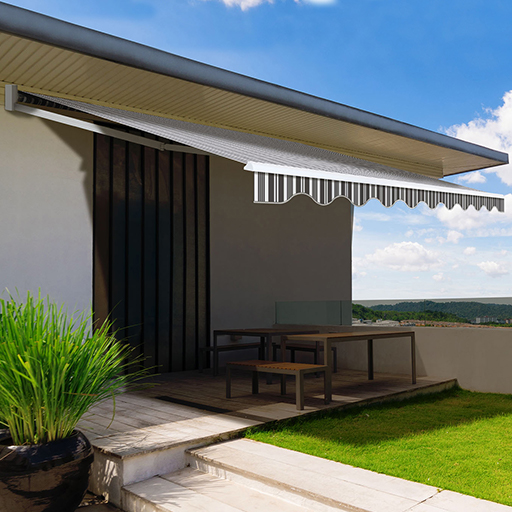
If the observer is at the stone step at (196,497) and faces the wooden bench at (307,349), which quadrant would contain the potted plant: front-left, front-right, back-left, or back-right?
back-left

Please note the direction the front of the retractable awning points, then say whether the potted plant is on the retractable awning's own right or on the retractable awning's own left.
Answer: on the retractable awning's own right

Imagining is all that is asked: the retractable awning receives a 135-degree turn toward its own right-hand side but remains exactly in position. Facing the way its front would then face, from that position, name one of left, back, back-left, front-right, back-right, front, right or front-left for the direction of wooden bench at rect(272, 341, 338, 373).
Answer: right

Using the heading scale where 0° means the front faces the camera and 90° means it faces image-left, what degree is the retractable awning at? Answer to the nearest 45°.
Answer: approximately 315°

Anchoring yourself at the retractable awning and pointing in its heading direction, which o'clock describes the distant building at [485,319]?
The distant building is roughly at 9 o'clock from the retractable awning.
